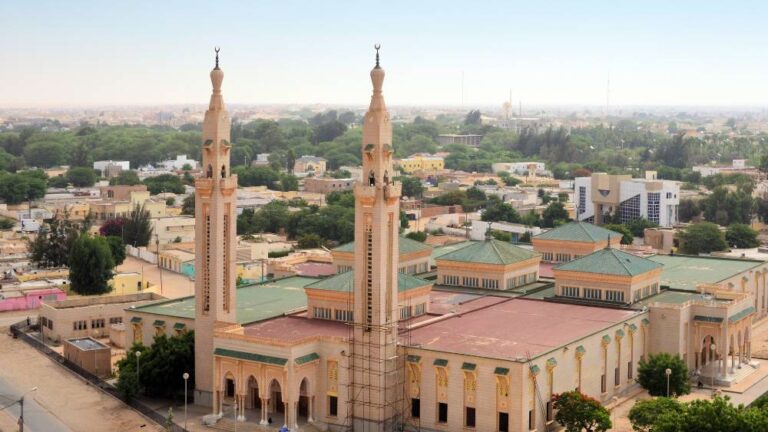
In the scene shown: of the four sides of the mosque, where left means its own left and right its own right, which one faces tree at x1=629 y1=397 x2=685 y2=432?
left

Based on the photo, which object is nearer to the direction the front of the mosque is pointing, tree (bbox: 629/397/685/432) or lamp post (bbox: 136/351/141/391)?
the lamp post

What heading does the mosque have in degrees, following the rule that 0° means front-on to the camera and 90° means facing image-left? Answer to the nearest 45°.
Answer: approximately 45°

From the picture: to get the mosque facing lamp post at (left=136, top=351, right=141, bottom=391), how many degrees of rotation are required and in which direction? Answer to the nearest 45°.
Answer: approximately 45° to its right

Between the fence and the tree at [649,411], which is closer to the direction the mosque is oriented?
the fence

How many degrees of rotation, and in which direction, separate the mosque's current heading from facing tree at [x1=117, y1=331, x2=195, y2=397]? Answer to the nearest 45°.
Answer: approximately 45° to its right
